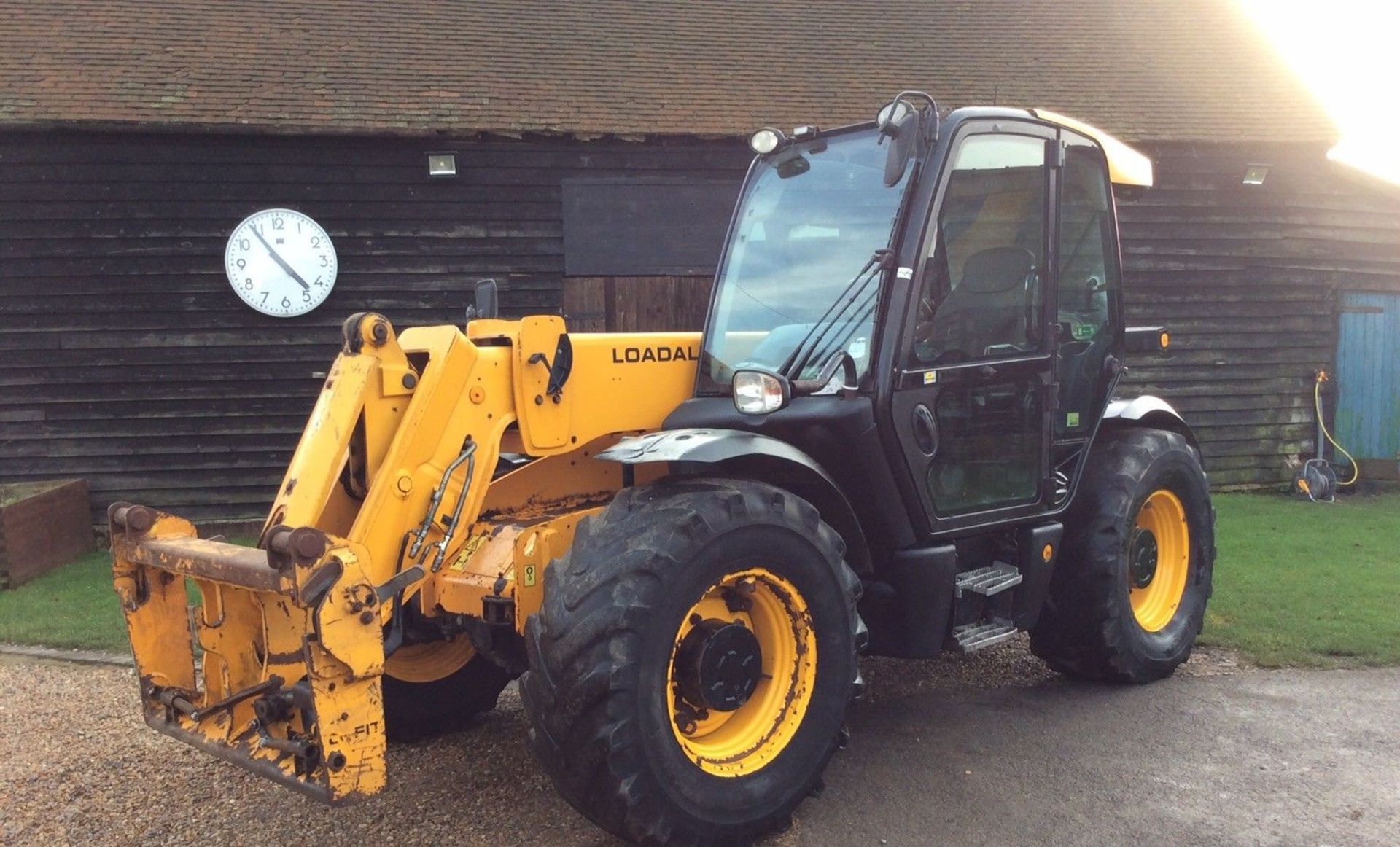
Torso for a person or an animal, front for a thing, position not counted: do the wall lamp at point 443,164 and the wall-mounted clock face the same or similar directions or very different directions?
same or similar directions

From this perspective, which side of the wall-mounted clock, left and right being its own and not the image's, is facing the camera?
front

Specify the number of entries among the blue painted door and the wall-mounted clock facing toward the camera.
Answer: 2

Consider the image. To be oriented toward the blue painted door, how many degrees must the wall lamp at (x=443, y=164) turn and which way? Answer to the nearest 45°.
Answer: approximately 90° to its left

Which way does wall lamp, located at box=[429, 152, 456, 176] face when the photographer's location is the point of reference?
facing the viewer

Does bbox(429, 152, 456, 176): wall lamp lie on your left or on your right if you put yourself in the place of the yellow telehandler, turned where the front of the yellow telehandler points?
on your right

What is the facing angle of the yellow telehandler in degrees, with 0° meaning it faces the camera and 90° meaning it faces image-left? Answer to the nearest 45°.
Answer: approximately 45°

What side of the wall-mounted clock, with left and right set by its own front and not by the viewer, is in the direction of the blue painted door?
left

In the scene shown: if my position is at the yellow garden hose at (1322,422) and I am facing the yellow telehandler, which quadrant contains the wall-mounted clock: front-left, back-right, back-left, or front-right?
front-right

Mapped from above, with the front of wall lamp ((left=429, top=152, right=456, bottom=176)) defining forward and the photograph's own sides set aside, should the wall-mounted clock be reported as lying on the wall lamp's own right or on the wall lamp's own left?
on the wall lamp's own right

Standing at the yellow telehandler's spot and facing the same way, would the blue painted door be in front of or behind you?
behind

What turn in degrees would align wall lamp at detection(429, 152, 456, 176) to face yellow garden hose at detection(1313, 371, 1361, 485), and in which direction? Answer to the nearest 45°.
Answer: approximately 90° to its left

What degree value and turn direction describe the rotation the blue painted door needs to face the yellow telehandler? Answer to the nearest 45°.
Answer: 0° — it already faces it

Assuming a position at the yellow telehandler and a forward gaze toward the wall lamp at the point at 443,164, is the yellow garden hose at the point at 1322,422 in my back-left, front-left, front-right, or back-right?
front-right

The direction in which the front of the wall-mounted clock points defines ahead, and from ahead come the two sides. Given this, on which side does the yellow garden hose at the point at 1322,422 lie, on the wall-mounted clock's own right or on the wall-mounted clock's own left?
on the wall-mounted clock's own left
